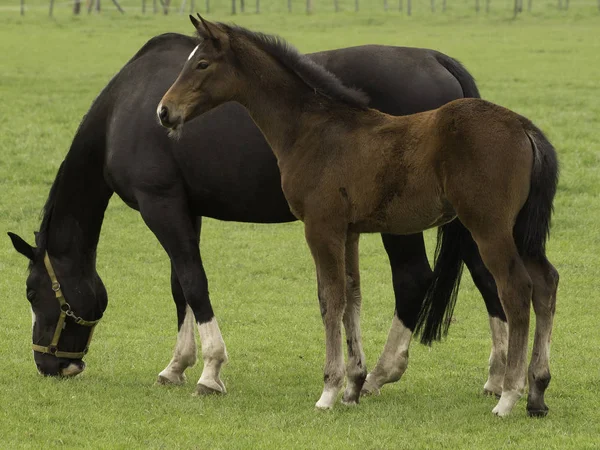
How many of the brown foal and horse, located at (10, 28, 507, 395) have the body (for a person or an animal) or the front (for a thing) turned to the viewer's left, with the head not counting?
2

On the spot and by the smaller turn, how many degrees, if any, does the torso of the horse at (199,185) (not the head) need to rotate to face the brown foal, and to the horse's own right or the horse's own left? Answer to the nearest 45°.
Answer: approximately 135° to the horse's own left

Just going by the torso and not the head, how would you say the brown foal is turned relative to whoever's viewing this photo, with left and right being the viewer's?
facing to the left of the viewer

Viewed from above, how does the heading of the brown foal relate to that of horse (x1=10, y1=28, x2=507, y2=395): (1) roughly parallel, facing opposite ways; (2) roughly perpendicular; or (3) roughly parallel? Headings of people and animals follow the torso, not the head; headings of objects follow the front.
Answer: roughly parallel

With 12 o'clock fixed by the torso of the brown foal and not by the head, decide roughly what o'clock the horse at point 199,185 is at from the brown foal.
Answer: The horse is roughly at 1 o'clock from the brown foal.

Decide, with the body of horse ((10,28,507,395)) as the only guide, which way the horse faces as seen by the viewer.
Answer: to the viewer's left
